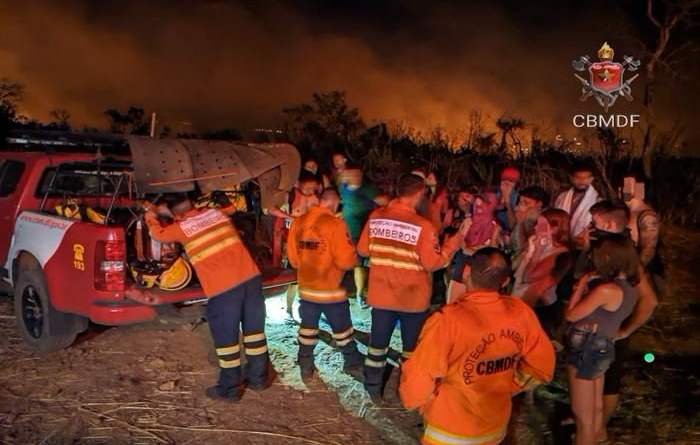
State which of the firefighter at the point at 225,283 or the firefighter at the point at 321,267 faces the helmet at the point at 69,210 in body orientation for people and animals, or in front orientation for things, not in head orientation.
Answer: the firefighter at the point at 225,283

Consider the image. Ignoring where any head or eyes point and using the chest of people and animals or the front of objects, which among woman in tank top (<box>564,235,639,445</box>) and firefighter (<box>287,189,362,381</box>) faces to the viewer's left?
the woman in tank top

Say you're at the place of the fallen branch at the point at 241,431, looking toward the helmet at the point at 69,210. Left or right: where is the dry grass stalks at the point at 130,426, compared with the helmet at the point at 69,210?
left

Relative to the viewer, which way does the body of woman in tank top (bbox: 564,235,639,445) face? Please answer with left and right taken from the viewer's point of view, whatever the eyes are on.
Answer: facing to the left of the viewer

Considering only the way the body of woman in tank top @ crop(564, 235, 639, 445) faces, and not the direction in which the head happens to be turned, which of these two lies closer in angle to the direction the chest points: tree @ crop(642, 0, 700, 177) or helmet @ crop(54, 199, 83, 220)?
the helmet

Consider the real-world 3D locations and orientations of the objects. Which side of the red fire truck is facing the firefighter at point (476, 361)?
back

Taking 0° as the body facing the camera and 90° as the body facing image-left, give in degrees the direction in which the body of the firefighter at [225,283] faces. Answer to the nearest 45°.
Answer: approximately 135°

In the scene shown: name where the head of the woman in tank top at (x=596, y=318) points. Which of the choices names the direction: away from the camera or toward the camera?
away from the camera

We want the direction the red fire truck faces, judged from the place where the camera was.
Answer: facing away from the viewer and to the left of the viewer

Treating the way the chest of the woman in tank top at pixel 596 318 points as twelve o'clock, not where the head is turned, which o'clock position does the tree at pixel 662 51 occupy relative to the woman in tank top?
The tree is roughly at 3 o'clock from the woman in tank top.

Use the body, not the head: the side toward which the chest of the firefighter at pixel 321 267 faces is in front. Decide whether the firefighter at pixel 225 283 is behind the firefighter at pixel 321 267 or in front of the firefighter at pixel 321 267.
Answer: behind

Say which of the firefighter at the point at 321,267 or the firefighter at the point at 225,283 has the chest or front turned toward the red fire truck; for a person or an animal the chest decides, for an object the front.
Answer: the firefighter at the point at 225,283

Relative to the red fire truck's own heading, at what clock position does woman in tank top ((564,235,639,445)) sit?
The woman in tank top is roughly at 6 o'clock from the red fire truck.

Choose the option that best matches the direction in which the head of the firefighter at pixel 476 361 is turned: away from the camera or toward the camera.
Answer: away from the camera

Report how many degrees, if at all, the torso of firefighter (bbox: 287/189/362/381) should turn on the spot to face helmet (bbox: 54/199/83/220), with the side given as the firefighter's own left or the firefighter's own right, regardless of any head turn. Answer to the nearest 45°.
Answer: approximately 90° to the firefighter's own left
